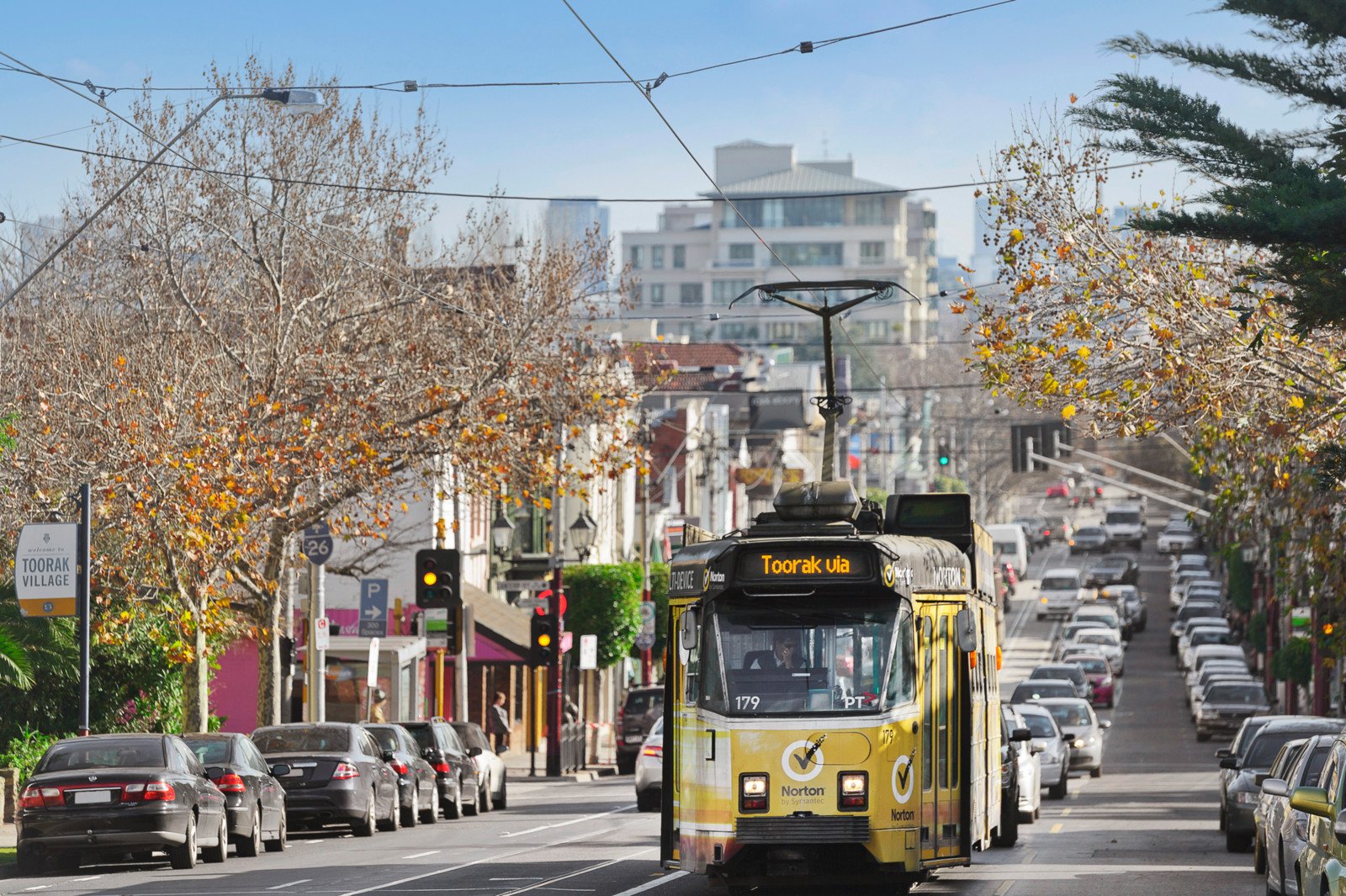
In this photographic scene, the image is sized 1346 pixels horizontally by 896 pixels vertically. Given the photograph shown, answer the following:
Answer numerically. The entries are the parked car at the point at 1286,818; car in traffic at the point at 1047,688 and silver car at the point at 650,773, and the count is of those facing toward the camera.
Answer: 2

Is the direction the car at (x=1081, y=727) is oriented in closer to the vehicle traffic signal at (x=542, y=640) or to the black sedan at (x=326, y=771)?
the black sedan

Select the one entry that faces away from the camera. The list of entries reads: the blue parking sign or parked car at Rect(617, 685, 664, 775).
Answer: the parked car

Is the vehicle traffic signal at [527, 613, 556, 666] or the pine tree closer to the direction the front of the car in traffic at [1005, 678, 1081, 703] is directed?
the pine tree

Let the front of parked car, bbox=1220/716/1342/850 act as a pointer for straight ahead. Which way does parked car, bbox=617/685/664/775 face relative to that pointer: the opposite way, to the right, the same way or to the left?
the opposite way

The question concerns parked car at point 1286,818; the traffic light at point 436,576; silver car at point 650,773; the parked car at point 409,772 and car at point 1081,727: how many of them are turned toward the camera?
3

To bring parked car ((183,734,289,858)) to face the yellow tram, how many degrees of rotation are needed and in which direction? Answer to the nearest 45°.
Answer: approximately 135° to its right

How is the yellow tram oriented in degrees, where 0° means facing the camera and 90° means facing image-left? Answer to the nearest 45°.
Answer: approximately 0°

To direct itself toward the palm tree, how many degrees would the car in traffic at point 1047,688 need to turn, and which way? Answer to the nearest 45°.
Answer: approximately 45° to its right

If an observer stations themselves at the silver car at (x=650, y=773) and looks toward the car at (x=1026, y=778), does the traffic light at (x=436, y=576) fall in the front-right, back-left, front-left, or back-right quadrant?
back-left

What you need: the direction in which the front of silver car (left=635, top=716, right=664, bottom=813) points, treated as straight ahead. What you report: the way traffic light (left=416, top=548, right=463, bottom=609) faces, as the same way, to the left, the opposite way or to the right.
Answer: the opposite way

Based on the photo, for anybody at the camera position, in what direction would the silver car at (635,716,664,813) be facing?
facing away from the viewer

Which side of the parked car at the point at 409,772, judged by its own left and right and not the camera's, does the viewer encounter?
back

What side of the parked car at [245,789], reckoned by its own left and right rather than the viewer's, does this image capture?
back
